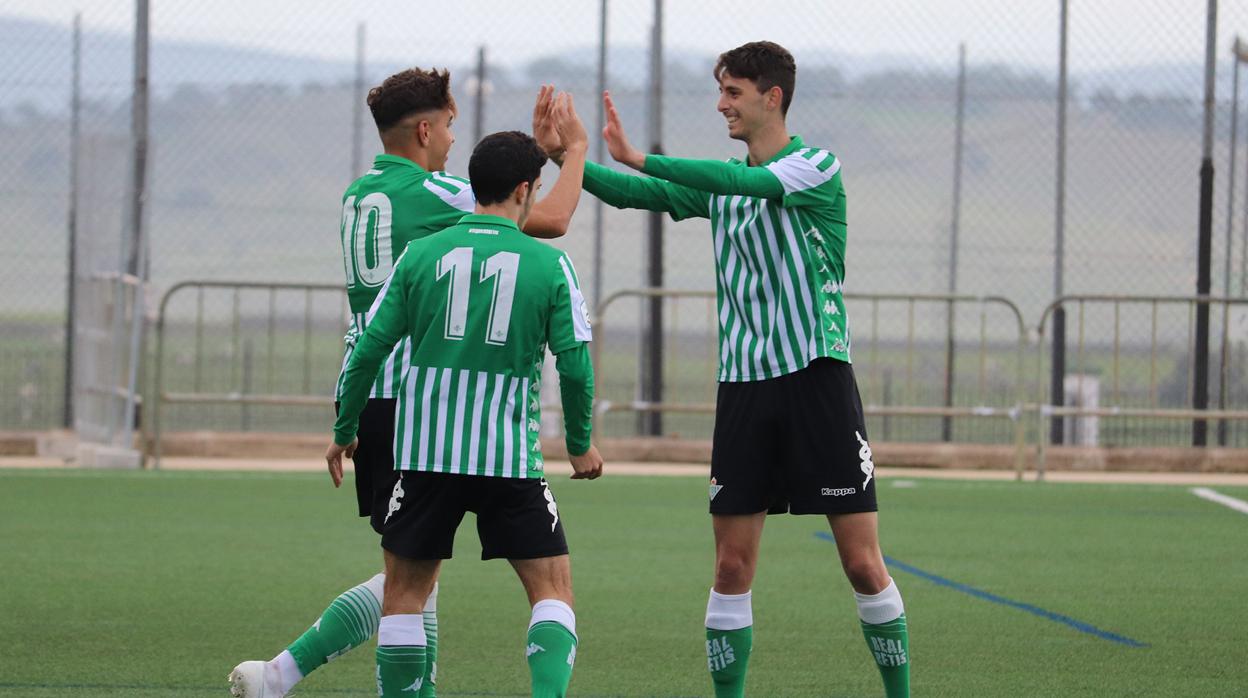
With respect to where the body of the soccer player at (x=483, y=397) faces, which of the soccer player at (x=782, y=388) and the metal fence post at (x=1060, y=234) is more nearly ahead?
the metal fence post

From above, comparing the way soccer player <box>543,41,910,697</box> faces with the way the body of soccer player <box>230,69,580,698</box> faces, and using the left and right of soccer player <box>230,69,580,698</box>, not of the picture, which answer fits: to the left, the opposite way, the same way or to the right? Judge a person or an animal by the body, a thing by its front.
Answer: the opposite way

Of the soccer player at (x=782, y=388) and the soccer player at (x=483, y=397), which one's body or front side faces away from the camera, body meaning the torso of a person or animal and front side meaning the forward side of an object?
the soccer player at (x=483, y=397)

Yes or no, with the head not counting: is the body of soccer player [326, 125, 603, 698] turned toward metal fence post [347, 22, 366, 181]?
yes

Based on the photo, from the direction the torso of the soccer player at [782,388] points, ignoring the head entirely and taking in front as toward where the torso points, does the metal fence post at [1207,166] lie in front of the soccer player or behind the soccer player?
behind

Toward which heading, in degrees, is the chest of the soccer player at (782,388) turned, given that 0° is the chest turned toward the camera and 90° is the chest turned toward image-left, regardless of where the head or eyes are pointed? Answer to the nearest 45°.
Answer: approximately 45°

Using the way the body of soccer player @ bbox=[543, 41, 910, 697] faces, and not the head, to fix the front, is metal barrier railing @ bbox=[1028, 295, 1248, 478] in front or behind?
behind

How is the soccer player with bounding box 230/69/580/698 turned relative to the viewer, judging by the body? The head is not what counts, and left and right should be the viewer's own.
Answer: facing away from the viewer and to the right of the viewer

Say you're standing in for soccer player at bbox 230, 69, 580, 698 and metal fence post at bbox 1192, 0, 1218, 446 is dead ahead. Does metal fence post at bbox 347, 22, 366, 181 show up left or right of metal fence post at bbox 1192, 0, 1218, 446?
left

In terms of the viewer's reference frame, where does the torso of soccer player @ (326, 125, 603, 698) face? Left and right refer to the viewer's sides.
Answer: facing away from the viewer

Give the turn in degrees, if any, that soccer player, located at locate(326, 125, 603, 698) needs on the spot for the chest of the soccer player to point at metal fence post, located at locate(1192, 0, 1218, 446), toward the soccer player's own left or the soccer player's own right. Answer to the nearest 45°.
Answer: approximately 45° to the soccer player's own right

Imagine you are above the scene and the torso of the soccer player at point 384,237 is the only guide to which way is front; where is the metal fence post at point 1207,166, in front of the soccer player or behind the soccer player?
in front

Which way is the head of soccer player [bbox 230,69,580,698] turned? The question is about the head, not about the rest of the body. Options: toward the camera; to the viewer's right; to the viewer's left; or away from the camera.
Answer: to the viewer's right

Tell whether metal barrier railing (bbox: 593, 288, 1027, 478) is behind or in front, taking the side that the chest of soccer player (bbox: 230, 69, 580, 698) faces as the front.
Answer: in front

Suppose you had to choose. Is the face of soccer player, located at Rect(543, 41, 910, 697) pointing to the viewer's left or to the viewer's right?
to the viewer's left

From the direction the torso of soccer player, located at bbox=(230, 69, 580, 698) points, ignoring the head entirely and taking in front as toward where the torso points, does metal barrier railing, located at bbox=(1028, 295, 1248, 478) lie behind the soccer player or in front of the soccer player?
in front

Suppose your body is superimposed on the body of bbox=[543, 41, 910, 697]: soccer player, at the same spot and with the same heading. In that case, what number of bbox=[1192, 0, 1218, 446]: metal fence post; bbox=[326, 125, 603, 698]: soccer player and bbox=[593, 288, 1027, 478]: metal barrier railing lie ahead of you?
1
